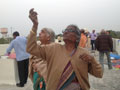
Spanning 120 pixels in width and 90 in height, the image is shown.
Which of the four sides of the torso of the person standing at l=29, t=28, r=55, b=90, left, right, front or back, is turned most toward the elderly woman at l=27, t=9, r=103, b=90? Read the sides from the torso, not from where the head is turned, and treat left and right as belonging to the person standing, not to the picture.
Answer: left

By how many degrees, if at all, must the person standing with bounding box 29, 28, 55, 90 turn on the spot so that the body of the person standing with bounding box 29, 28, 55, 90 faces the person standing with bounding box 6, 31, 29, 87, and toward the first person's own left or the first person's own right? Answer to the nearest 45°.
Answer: approximately 90° to the first person's own right

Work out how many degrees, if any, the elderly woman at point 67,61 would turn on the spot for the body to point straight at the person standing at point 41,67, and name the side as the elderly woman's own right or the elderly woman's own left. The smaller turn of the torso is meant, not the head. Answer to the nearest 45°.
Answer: approximately 135° to the elderly woman's own right

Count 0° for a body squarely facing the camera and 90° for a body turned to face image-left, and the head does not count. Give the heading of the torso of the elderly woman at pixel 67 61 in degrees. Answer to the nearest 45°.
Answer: approximately 0°

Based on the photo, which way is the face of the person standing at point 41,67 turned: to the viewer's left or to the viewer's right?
to the viewer's left
